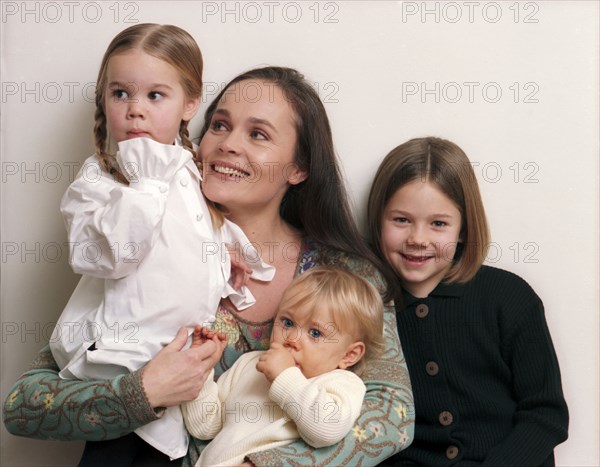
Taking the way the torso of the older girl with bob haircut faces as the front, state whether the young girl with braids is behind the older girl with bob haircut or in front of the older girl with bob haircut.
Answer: in front

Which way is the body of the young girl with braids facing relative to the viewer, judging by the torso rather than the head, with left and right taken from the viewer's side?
facing the viewer and to the right of the viewer

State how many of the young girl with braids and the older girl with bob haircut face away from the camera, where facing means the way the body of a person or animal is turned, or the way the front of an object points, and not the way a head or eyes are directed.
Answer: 0

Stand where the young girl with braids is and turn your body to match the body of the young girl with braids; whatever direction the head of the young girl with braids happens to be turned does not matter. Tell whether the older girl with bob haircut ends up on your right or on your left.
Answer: on your left
